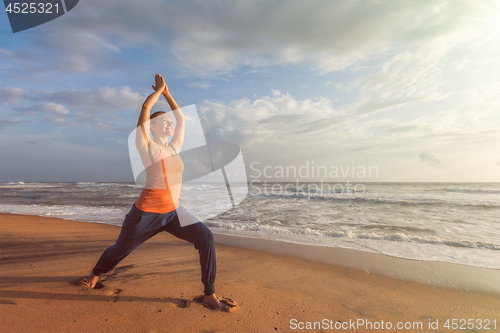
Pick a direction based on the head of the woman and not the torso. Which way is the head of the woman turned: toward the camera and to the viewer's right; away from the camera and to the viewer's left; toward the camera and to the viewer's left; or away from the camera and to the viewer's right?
toward the camera and to the viewer's right

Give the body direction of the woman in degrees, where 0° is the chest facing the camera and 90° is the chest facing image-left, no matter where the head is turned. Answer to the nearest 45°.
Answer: approximately 315°
